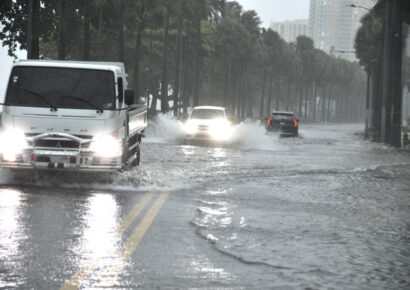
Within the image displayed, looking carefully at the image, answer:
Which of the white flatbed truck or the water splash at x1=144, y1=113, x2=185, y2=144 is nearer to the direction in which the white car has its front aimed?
the white flatbed truck

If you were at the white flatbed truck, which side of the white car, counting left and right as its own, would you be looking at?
front

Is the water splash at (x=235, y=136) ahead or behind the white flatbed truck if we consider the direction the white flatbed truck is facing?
behind

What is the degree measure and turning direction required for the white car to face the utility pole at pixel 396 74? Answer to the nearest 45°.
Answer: approximately 135° to its left

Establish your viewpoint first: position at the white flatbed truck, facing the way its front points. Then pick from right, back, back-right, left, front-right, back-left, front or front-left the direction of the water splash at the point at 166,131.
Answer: back

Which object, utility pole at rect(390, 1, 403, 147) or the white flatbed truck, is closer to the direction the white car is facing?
the white flatbed truck

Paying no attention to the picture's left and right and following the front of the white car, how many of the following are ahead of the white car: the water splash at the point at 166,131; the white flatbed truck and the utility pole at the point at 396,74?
1

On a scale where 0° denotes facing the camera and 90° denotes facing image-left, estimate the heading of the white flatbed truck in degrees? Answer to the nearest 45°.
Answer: approximately 0°

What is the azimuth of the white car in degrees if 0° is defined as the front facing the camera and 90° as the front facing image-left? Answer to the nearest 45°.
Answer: approximately 0°

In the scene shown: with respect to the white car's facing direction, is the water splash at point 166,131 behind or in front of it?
behind

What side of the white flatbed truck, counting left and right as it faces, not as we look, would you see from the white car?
back

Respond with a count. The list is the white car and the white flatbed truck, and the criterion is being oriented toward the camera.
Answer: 2
